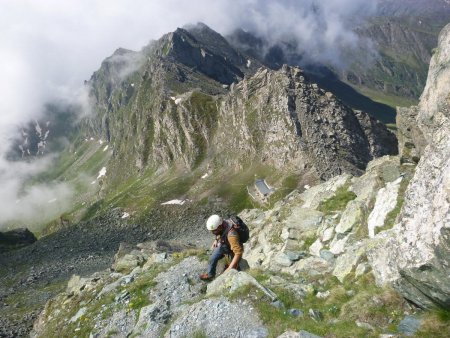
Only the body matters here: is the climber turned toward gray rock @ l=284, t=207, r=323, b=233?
no

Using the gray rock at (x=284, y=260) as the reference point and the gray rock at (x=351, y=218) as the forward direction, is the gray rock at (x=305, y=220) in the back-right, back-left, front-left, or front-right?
front-left

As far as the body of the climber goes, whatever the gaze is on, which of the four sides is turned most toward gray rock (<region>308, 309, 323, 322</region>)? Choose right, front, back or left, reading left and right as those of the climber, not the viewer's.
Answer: left

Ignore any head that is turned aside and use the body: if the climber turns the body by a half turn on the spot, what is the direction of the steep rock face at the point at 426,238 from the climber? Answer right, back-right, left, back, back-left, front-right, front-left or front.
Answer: right

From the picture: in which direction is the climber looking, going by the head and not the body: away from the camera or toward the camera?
toward the camera

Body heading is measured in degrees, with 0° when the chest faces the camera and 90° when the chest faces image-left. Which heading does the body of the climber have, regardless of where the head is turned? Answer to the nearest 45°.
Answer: approximately 45°

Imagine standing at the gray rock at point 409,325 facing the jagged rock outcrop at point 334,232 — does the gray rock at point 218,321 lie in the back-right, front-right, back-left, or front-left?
front-left

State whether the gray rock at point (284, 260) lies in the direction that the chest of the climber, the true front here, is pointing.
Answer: no

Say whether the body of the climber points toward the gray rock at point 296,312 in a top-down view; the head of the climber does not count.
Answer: no

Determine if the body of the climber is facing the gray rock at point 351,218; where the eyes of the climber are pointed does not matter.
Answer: no

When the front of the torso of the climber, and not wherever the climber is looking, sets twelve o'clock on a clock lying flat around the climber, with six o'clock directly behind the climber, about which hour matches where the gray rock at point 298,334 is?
The gray rock is roughly at 10 o'clock from the climber.
